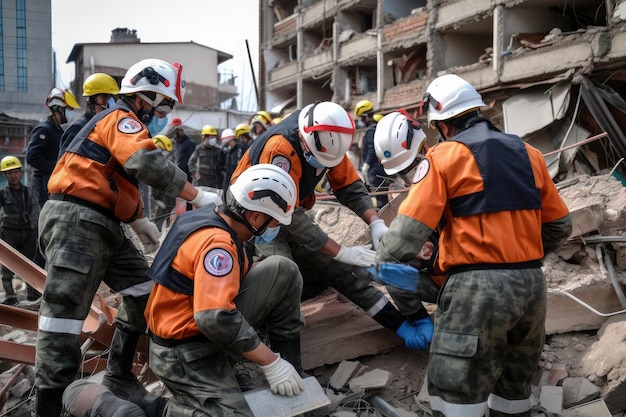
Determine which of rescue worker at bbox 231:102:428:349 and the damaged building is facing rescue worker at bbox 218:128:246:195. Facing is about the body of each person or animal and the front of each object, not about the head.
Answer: the damaged building

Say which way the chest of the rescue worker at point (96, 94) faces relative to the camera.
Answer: to the viewer's right

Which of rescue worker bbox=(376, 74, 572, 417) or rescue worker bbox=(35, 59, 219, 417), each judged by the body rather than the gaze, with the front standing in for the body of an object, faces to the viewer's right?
rescue worker bbox=(35, 59, 219, 417)

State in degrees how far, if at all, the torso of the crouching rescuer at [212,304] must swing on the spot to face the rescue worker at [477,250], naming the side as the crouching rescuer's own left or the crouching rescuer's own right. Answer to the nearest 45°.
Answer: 0° — they already face them

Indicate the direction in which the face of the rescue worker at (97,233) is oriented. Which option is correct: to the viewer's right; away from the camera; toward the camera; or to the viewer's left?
to the viewer's right

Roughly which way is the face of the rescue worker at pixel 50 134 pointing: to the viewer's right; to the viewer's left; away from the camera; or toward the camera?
to the viewer's right

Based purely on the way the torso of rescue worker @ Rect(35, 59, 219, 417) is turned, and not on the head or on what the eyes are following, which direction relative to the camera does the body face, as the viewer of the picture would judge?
to the viewer's right

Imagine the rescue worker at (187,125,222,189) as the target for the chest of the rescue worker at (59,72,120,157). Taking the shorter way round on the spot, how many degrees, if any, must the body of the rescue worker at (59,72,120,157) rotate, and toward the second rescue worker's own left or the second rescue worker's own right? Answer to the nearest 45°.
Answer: approximately 90° to the second rescue worker's own left

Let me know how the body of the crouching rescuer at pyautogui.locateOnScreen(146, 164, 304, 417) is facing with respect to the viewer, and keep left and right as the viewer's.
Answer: facing to the right of the viewer

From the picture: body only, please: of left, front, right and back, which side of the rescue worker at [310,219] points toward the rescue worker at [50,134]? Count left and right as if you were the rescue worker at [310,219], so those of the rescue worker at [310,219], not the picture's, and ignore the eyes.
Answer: back
